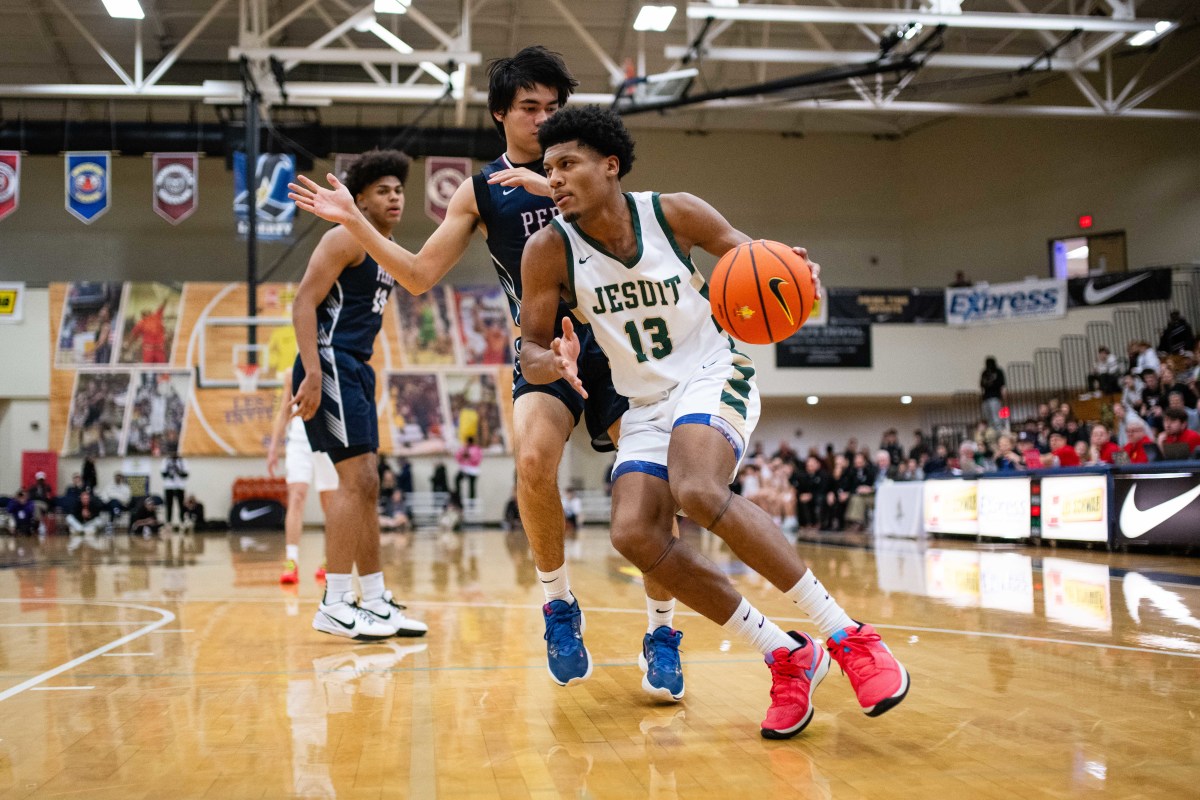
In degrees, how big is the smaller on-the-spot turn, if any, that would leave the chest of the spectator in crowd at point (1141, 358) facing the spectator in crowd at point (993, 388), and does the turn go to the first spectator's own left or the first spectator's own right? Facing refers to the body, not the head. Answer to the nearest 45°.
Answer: approximately 90° to the first spectator's own right

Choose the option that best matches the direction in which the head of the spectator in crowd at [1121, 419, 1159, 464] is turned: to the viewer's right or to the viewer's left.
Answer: to the viewer's left

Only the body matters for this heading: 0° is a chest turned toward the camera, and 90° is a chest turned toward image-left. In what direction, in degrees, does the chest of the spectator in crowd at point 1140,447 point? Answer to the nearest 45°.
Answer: approximately 45°

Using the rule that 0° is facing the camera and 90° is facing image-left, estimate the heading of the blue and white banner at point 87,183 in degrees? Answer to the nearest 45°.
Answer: approximately 0°

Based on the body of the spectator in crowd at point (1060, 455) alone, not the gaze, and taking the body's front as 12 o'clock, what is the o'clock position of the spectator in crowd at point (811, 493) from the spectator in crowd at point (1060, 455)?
the spectator in crowd at point (811, 493) is roughly at 3 o'clock from the spectator in crowd at point (1060, 455).

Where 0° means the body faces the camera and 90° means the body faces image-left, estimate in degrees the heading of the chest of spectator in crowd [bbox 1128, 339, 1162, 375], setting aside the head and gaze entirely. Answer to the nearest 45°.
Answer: approximately 45°
